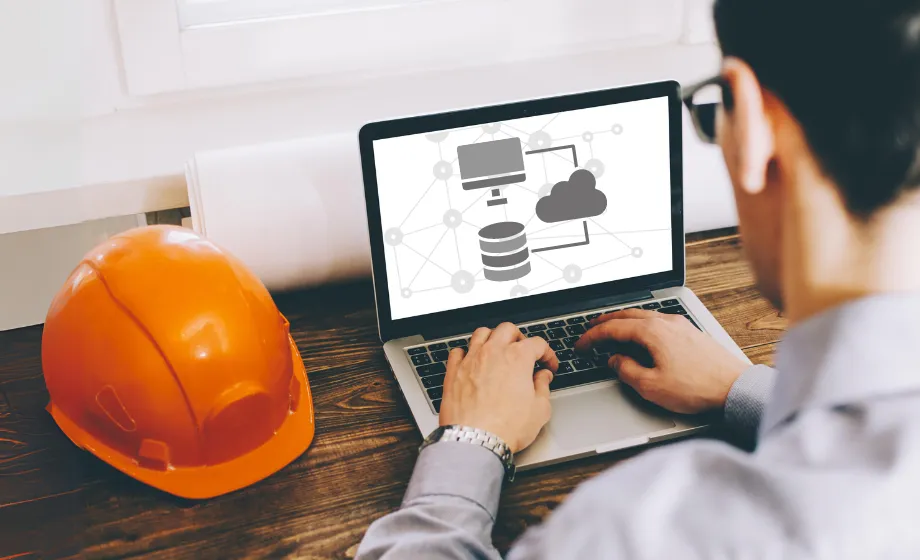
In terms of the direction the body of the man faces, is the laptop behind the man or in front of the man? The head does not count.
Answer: in front

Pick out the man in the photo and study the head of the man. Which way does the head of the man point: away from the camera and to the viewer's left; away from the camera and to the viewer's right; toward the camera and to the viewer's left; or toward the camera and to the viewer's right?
away from the camera and to the viewer's left

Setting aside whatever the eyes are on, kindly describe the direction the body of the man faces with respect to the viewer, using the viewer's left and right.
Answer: facing away from the viewer and to the left of the viewer

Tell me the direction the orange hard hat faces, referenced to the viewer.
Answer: facing the viewer and to the right of the viewer
